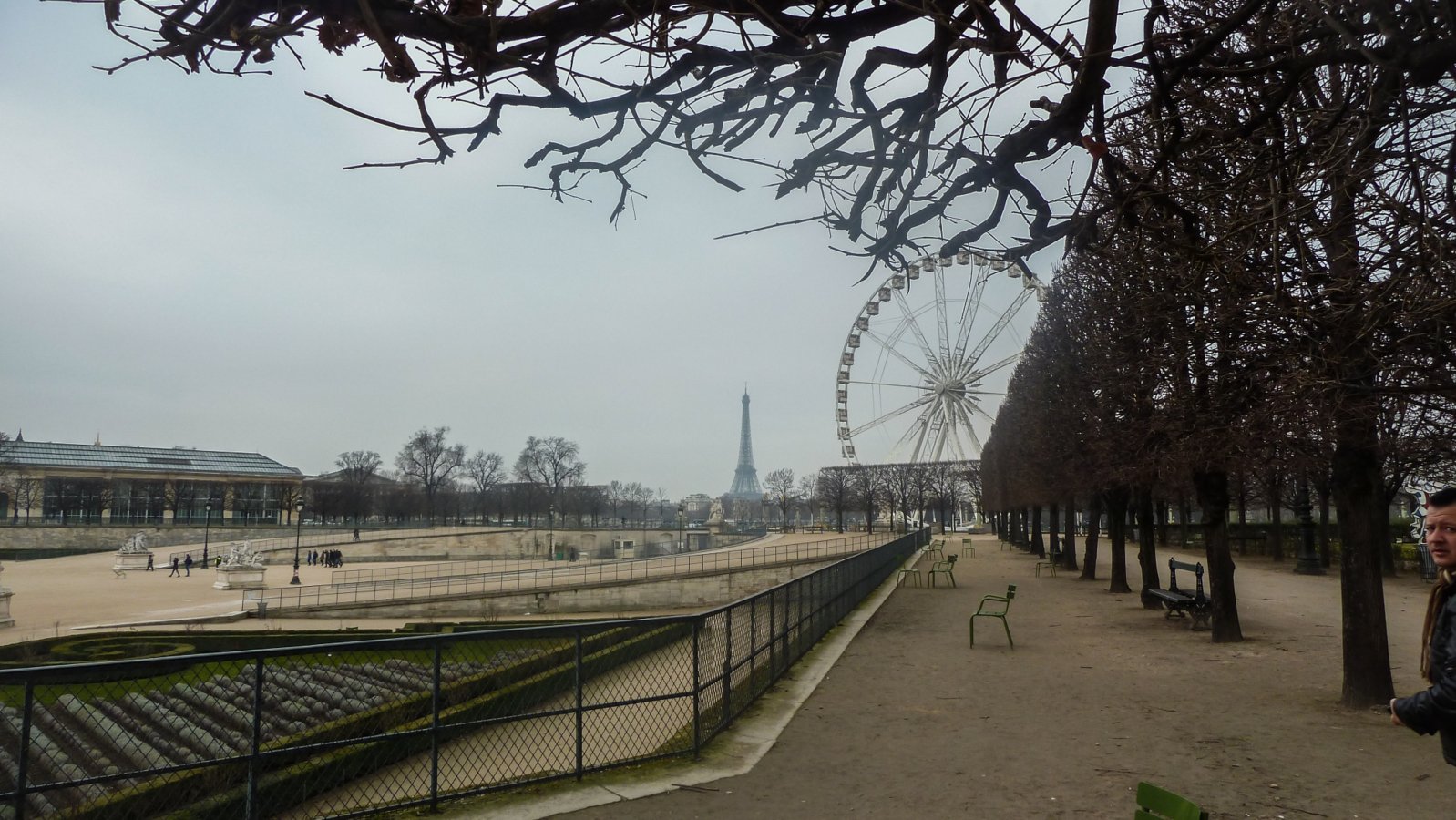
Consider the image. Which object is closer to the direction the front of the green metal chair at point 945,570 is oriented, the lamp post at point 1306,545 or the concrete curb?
the concrete curb

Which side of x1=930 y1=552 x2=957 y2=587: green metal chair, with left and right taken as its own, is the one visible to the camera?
left

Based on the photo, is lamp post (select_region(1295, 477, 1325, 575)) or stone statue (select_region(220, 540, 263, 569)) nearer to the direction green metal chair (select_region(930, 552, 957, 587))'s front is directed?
the stone statue

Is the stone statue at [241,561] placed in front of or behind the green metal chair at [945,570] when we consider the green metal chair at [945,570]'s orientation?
in front

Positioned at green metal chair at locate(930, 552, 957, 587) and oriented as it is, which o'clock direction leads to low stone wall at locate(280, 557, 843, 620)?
The low stone wall is roughly at 1 o'clock from the green metal chair.

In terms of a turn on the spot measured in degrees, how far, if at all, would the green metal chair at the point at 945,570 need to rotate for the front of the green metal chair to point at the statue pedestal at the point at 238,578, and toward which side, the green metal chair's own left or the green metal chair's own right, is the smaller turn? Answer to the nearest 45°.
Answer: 0° — it already faces it

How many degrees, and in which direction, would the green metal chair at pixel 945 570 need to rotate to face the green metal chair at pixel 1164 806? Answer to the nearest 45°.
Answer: approximately 90° to its left

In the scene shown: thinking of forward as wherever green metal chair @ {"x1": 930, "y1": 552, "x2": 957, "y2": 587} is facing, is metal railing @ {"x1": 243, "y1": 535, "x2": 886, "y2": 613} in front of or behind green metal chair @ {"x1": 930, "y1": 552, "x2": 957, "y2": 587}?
in front

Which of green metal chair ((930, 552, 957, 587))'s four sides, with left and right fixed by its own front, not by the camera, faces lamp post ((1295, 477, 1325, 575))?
back

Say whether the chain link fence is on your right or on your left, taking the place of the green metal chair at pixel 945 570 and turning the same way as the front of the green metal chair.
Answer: on your left
